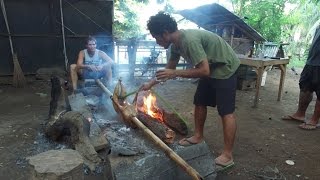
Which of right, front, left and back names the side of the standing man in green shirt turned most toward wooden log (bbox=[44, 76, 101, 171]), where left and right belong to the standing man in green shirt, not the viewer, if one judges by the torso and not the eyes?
front

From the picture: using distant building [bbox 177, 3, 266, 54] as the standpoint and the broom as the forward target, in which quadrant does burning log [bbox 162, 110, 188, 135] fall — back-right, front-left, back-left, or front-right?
front-left

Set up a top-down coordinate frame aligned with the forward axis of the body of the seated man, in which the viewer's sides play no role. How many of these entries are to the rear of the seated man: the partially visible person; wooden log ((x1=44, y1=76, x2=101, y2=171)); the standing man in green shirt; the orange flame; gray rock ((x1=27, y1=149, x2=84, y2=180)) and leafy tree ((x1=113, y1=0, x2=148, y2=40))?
1

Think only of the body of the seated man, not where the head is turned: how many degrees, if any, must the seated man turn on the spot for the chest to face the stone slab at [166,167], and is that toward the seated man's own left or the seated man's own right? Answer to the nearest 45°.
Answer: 0° — they already face it

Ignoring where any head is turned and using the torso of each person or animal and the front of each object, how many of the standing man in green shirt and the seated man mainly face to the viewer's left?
1

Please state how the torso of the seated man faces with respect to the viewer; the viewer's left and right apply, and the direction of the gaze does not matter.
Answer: facing the viewer

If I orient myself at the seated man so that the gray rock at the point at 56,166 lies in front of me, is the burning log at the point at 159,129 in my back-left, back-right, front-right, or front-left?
front-left

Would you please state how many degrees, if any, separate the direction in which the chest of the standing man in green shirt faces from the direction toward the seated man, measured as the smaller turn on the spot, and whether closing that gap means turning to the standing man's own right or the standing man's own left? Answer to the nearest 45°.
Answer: approximately 45° to the standing man's own right

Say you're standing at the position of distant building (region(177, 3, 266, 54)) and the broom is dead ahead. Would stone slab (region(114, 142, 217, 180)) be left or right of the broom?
left

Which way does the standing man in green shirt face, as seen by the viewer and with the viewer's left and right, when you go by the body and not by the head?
facing to the left of the viewer

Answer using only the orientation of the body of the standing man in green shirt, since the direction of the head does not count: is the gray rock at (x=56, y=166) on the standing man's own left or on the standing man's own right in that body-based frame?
on the standing man's own left

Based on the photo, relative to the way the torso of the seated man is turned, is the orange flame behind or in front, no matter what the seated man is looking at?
in front

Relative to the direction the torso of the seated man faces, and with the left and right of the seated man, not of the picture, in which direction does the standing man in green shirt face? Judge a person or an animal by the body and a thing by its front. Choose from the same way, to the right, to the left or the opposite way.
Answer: to the right

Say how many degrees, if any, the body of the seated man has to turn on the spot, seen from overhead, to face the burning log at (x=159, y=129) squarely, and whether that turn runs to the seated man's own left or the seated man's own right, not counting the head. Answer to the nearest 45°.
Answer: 0° — they already face it
